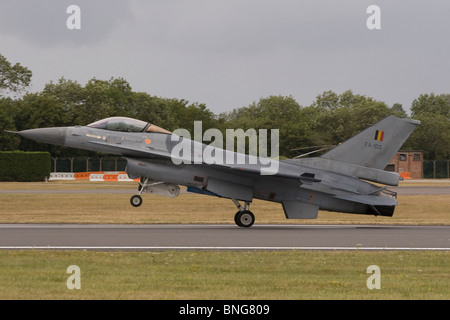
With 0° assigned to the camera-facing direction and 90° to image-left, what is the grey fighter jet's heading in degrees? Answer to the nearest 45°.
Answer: approximately 90°
